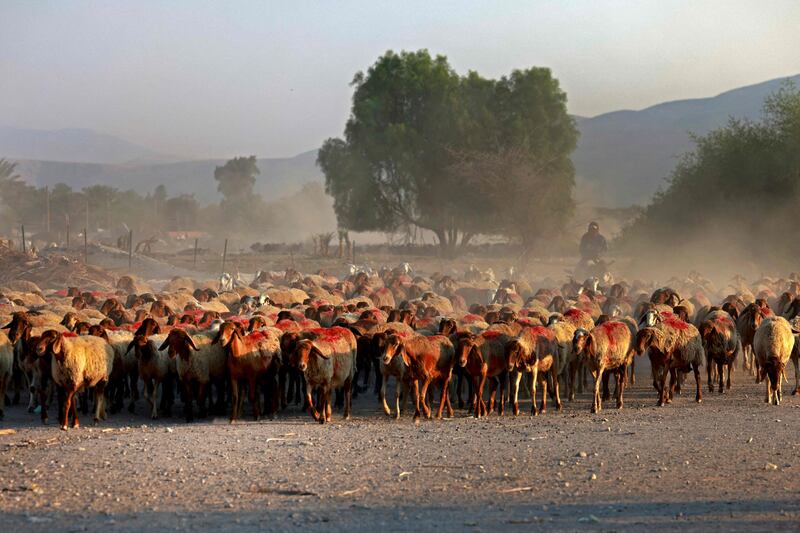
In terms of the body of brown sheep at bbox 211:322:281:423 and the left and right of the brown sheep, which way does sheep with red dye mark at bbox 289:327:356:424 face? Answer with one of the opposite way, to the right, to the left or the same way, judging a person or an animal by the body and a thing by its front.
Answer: the same way

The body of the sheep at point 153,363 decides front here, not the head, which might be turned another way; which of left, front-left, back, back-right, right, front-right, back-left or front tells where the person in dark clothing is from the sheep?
back

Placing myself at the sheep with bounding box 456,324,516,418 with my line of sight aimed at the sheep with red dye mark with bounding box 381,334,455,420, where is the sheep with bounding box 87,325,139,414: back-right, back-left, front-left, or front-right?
front-right

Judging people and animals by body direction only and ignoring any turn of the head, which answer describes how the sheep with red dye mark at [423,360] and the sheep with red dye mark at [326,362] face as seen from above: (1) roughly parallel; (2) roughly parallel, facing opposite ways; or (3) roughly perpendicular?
roughly parallel

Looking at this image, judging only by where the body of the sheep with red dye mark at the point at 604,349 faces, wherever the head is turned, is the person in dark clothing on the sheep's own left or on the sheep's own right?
on the sheep's own right

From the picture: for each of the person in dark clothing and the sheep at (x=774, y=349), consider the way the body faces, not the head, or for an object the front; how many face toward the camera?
2

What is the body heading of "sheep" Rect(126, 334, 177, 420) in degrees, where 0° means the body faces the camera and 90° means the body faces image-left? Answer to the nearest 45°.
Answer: approximately 45°

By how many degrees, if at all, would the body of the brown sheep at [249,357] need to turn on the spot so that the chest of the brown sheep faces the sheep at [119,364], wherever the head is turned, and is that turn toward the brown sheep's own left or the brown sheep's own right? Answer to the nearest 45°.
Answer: approximately 90° to the brown sheep's own right

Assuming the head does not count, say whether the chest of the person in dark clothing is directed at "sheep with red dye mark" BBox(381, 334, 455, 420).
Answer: yes

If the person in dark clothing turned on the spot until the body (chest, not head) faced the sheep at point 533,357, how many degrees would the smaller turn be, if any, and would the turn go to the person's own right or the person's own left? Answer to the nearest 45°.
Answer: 0° — they already face it

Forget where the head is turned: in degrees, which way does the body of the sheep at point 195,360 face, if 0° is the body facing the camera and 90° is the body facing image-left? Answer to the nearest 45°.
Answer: approximately 45°

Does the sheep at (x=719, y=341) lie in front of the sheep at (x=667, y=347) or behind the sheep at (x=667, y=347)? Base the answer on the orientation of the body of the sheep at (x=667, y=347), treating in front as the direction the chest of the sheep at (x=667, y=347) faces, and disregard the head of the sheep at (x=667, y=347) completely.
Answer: behind

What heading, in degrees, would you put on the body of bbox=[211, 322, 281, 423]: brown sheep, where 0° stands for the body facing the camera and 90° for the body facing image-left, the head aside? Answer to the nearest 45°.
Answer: approximately 45°

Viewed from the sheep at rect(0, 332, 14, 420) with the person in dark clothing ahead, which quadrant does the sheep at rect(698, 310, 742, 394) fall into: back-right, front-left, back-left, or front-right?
front-right

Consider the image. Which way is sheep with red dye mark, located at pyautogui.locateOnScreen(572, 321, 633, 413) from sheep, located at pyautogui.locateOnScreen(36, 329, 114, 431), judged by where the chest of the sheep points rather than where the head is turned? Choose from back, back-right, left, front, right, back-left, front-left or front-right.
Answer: back-left

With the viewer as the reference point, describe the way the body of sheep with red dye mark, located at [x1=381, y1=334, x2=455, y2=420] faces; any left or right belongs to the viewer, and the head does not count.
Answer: facing the viewer and to the left of the viewer

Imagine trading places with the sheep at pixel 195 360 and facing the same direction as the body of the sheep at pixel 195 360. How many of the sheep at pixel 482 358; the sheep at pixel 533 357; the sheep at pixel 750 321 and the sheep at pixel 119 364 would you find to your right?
1

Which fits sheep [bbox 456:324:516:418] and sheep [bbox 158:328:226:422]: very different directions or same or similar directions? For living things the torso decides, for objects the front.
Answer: same or similar directions
